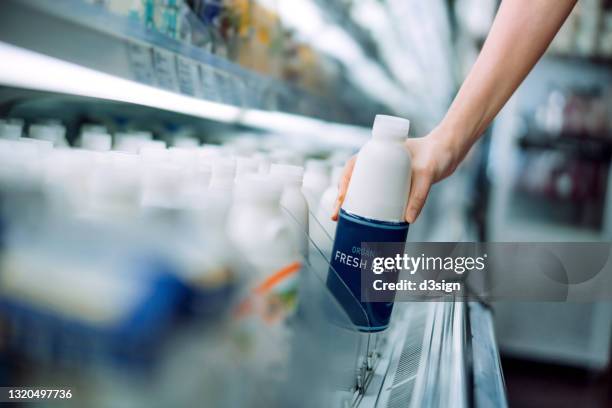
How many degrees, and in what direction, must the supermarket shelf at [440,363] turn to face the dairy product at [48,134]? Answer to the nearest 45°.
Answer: approximately 180°

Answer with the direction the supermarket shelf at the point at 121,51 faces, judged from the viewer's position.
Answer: facing the viewer and to the right of the viewer

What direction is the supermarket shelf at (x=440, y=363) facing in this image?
to the viewer's right

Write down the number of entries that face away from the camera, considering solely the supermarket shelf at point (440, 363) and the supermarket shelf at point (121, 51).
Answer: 0

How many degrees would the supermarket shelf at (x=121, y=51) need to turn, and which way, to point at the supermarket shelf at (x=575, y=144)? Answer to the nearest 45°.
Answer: approximately 90° to its left

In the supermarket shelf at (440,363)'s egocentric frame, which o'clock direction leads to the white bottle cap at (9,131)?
The white bottle cap is roughly at 5 o'clock from the supermarket shelf.
